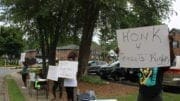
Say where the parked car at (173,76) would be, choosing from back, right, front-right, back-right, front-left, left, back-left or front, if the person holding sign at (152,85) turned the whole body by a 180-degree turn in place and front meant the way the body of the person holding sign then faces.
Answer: front

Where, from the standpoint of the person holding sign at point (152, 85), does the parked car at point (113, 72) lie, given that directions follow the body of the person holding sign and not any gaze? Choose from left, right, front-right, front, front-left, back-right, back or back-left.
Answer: back

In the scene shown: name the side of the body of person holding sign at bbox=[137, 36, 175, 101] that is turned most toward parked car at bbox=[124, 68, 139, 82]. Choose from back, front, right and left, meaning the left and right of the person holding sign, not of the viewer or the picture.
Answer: back

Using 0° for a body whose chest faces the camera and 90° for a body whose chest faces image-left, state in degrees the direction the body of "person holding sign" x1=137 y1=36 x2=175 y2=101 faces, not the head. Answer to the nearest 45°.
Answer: approximately 0°
